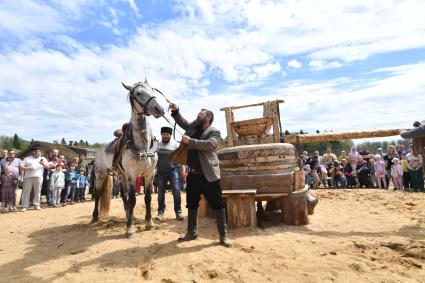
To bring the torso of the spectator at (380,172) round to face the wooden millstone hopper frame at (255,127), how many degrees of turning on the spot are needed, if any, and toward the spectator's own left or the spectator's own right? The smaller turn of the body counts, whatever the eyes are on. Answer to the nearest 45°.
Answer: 0° — they already face it

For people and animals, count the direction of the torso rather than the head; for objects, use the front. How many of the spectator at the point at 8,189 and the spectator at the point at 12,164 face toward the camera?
2

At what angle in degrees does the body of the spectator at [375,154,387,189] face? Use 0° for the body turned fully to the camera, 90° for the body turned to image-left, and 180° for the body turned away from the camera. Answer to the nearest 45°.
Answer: approximately 45°

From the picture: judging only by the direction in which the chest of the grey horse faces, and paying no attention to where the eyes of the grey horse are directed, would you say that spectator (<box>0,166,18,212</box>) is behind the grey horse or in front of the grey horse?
behind

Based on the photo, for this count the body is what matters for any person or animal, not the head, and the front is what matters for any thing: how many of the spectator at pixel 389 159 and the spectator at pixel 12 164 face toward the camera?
2

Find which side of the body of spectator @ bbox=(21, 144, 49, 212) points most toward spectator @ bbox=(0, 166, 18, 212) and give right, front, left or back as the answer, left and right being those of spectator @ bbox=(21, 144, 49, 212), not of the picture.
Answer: right
